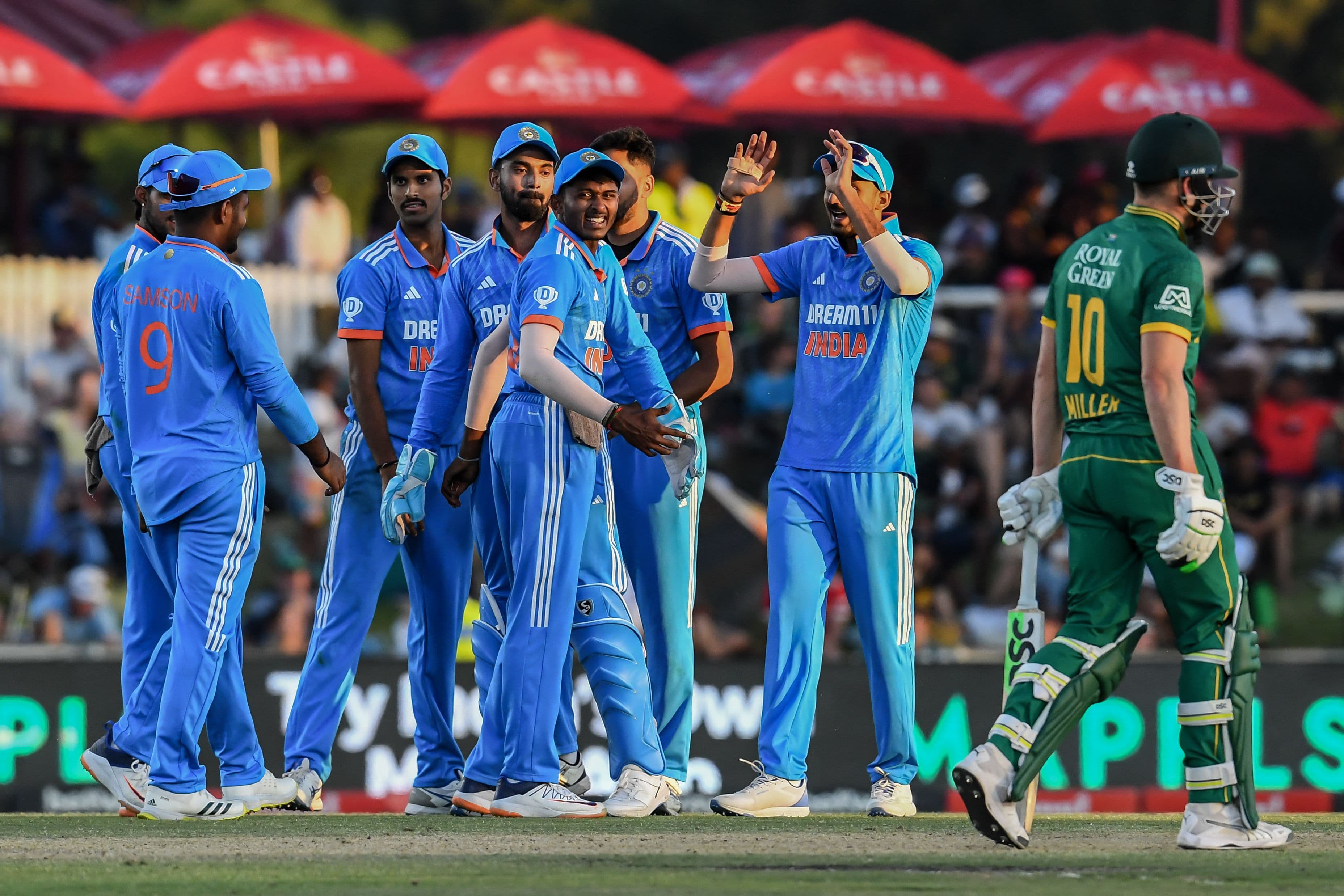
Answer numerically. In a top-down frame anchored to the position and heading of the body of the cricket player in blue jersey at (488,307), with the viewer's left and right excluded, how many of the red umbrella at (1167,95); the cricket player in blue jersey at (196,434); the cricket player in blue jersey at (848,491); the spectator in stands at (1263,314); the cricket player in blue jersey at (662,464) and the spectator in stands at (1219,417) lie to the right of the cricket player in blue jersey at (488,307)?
1

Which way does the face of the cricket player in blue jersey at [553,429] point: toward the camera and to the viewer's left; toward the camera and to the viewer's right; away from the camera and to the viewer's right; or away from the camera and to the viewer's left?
toward the camera and to the viewer's right

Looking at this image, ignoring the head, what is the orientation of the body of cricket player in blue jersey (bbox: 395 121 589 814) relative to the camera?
toward the camera

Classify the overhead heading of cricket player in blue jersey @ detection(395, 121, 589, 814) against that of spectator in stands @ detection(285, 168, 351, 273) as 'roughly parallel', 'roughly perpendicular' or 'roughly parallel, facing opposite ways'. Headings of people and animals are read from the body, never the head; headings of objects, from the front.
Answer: roughly parallel

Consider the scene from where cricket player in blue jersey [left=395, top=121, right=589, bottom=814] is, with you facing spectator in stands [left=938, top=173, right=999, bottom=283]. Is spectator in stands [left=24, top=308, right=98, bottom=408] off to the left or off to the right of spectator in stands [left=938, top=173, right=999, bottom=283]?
left

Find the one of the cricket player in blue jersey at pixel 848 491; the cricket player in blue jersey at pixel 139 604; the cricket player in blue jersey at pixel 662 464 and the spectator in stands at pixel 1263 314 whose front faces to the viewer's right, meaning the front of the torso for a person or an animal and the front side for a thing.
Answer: the cricket player in blue jersey at pixel 139 604

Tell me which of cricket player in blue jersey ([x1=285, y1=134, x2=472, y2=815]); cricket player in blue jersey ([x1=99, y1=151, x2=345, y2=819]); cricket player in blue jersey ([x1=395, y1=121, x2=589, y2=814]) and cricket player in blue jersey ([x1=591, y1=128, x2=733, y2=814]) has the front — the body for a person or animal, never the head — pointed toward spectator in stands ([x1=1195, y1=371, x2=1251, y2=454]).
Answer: cricket player in blue jersey ([x1=99, y1=151, x2=345, y2=819])

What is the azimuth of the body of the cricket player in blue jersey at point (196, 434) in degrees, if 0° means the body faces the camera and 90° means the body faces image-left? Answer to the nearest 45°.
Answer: approximately 225°

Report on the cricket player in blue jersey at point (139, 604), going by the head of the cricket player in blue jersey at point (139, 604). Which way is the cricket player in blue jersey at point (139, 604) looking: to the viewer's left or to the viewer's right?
to the viewer's right

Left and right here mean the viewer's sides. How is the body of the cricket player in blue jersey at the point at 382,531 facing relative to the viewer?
facing the viewer and to the right of the viewer

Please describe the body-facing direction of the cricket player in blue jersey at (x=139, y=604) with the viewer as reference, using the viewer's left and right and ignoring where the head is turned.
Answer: facing to the right of the viewer

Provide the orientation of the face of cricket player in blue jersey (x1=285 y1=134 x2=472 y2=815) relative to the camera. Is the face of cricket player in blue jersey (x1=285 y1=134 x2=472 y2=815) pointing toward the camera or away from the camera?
toward the camera

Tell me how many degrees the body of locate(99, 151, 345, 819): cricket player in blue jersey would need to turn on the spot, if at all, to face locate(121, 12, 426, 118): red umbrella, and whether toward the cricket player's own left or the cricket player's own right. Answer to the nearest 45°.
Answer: approximately 45° to the cricket player's own left

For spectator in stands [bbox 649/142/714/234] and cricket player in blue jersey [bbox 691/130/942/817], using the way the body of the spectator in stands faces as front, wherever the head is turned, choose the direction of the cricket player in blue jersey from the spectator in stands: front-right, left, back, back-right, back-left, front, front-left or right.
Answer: front

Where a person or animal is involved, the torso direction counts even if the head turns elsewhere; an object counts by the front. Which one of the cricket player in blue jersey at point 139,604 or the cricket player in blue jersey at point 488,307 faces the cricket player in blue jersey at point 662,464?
the cricket player in blue jersey at point 139,604

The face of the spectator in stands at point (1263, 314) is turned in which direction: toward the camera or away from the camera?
toward the camera

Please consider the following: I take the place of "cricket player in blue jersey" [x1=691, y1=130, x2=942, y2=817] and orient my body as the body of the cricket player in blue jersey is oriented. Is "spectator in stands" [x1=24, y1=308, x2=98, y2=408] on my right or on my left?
on my right
